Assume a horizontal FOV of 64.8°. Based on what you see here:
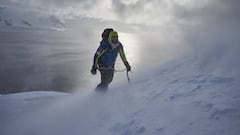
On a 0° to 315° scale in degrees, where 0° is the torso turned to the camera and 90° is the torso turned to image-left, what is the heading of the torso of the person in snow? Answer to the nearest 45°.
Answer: approximately 315°
